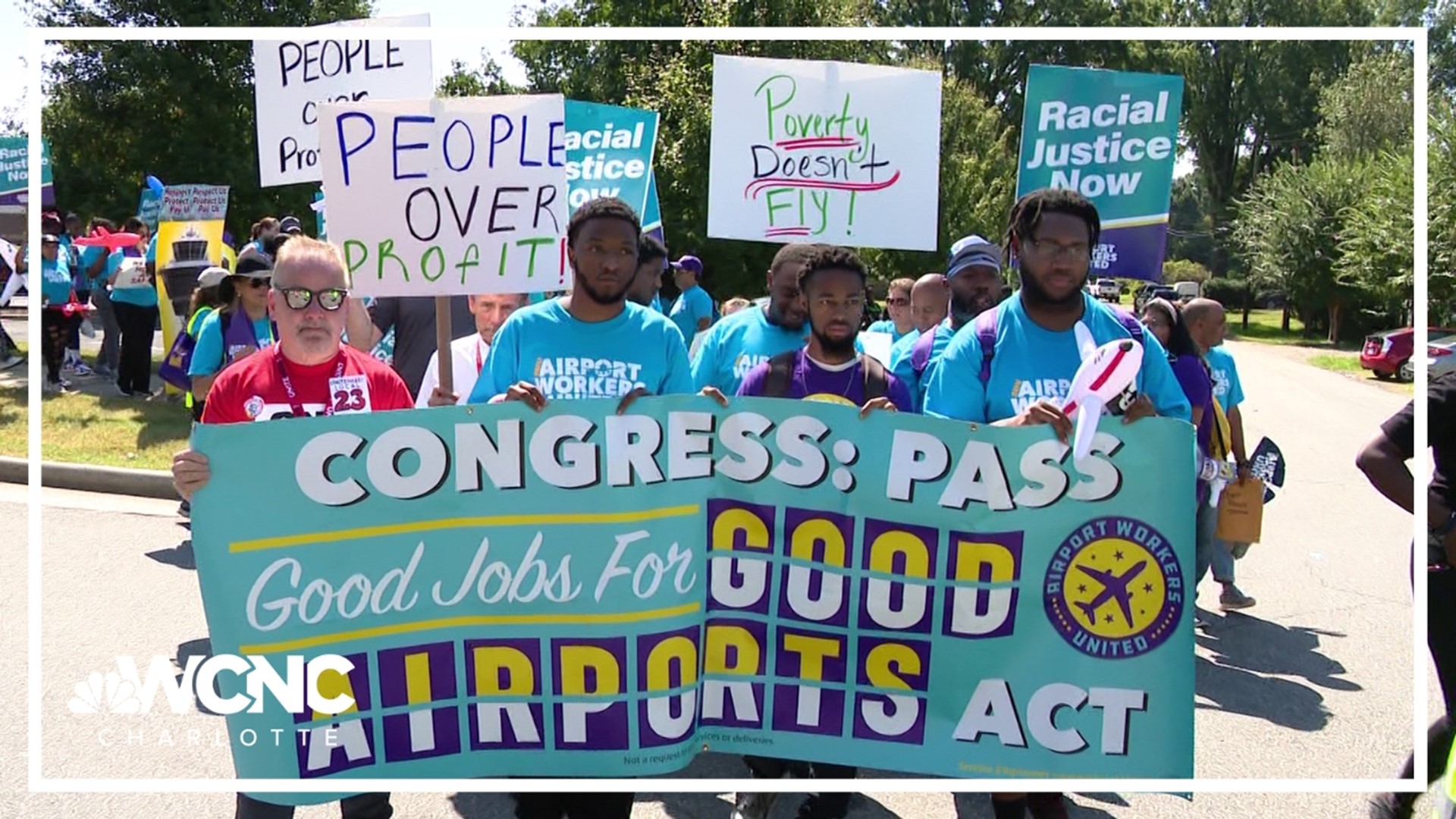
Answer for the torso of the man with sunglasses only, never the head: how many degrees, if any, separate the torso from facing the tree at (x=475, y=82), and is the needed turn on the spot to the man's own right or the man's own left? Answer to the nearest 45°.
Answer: approximately 180°

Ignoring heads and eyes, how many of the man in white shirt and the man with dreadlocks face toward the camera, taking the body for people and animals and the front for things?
2

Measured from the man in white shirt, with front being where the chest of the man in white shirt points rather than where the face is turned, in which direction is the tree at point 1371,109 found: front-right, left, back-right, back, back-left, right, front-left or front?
back-left

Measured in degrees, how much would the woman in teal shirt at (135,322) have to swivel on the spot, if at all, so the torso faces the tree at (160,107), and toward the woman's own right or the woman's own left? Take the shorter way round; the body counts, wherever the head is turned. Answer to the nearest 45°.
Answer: approximately 135° to the woman's own left

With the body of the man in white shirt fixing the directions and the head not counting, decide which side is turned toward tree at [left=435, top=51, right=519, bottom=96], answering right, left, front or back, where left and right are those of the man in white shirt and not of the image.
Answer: back

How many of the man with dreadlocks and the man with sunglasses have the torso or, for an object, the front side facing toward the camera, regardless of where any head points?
2

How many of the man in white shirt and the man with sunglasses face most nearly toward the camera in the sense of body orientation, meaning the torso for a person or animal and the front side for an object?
2

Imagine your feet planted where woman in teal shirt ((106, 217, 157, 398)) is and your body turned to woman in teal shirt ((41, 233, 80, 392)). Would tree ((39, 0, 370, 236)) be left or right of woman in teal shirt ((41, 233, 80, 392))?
right
